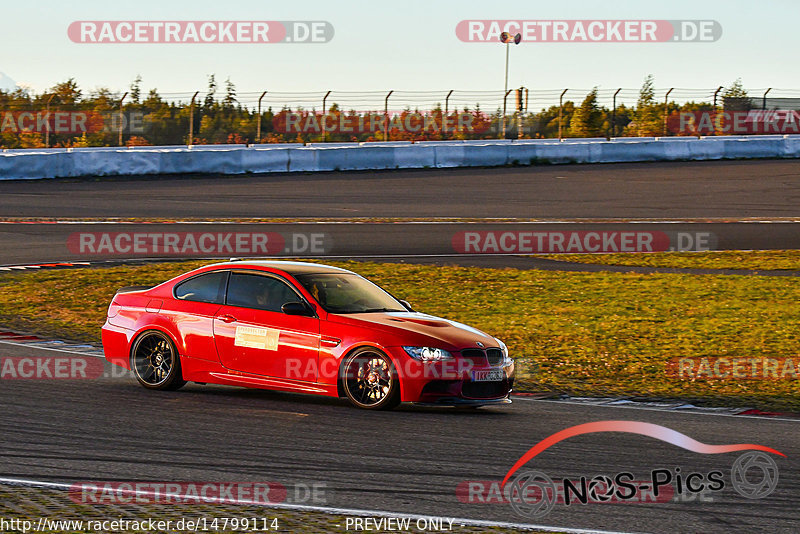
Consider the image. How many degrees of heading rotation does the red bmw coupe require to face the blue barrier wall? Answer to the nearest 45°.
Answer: approximately 135° to its left

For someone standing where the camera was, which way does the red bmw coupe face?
facing the viewer and to the right of the viewer

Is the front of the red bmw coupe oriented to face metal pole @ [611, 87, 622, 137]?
no
